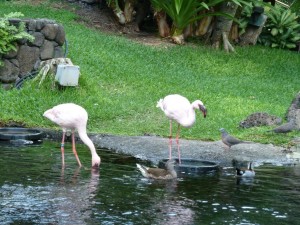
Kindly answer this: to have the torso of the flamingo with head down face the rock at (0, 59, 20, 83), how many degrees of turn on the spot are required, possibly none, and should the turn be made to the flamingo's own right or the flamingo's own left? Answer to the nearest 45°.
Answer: approximately 90° to the flamingo's own left

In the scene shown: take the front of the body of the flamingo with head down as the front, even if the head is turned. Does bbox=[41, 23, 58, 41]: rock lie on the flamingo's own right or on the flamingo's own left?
on the flamingo's own left

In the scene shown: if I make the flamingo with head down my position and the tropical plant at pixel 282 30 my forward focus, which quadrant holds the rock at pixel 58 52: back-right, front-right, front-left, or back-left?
front-left

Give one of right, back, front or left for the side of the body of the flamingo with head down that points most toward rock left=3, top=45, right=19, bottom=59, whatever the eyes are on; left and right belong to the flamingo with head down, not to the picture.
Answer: left

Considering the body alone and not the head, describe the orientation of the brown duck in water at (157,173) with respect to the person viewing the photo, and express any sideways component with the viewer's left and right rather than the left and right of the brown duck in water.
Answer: facing to the right of the viewer

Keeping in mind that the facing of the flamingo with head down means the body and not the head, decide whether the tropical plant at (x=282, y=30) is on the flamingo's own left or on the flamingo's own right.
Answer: on the flamingo's own left

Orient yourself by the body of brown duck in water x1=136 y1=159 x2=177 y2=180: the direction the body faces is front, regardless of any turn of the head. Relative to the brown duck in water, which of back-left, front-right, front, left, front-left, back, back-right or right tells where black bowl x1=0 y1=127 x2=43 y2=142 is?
back-left

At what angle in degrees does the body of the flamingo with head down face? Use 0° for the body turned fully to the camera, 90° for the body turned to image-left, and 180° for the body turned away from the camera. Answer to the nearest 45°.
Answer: approximately 270°
